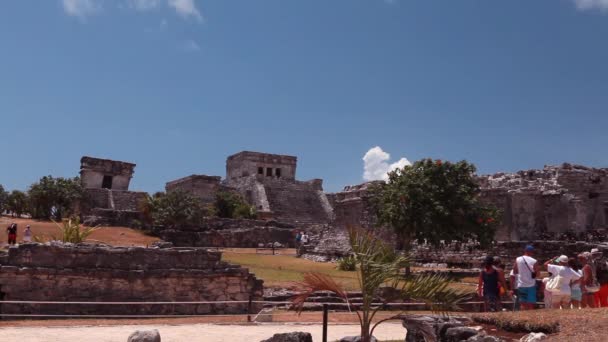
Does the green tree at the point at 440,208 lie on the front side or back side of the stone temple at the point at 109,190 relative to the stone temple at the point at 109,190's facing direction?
on the front side

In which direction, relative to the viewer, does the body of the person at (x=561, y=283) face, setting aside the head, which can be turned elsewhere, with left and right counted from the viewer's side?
facing away from the viewer

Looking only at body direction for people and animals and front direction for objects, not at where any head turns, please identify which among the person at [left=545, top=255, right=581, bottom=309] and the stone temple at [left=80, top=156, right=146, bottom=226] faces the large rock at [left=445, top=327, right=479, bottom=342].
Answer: the stone temple

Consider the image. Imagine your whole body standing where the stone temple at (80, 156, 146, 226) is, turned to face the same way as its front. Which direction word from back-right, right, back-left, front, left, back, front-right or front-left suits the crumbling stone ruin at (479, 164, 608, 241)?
front-left

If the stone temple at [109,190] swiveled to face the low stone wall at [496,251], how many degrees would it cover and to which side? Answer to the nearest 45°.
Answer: approximately 45° to its left

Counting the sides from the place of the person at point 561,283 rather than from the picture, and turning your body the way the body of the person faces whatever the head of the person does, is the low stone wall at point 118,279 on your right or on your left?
on your left

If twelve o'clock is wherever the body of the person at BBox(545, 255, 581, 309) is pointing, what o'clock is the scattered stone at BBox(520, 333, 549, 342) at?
The scattered stone is roughly at 6 o'clock from the person.

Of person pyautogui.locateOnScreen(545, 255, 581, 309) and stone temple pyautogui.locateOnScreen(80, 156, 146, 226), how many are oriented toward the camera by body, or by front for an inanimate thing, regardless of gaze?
1

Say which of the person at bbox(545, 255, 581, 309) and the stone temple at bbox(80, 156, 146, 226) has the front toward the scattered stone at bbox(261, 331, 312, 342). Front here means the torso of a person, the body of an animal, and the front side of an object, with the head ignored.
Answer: the stone temple

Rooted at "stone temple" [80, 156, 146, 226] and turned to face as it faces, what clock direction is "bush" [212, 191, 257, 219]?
The bush is roughly at 10 o'clock from the stone temple.

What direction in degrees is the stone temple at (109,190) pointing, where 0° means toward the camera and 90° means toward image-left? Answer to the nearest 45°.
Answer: approximately 0°

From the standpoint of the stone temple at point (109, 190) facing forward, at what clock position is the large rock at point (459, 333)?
The large rock is roughly at 12 o'clock from the stone temple.

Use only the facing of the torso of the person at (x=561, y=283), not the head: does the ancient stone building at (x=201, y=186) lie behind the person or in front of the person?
in front

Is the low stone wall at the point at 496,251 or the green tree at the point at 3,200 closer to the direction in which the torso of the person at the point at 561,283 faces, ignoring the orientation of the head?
the low stone wall

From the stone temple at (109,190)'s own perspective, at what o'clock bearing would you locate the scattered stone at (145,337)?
The scattered stone is roughly at 12 o'clock from the stone temple.
